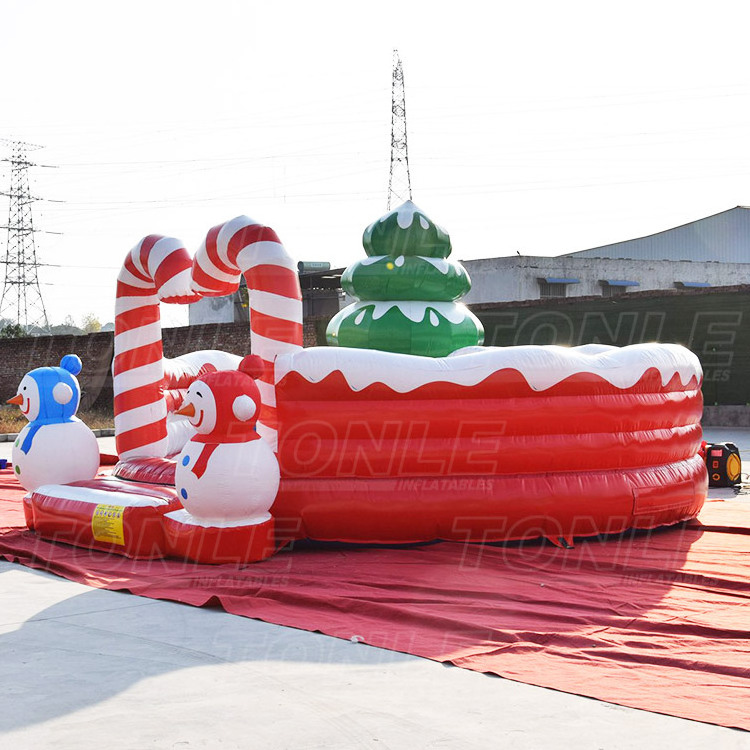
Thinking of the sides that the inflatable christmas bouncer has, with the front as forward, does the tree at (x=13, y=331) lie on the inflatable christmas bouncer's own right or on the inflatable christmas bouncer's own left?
on the inflatable christmas bouncer's own right

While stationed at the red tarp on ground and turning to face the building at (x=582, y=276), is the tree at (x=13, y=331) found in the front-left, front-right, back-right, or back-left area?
front-left

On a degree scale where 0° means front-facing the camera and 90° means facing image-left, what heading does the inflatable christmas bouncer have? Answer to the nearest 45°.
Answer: approximately 45°

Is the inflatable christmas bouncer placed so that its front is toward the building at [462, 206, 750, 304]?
no
